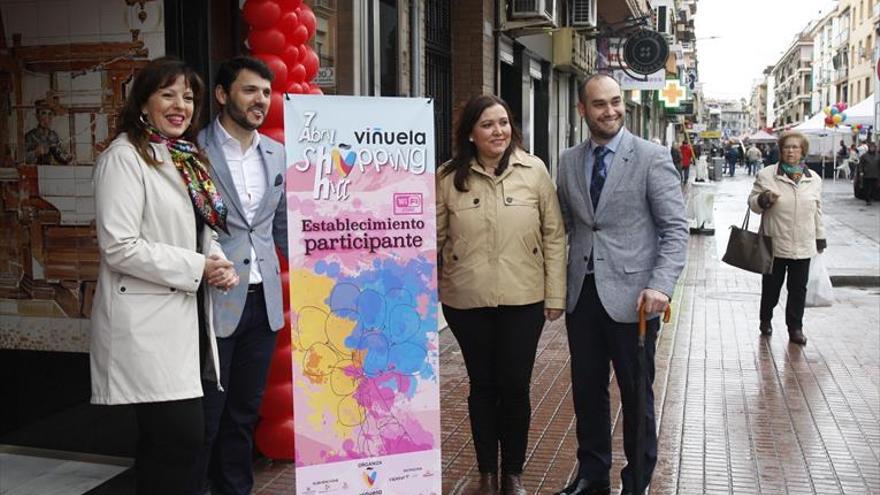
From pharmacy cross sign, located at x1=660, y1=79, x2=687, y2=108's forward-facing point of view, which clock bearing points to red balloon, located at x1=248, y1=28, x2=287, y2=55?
The red balloon is roughly at 12 o'clock from the pharmacy cross sign.

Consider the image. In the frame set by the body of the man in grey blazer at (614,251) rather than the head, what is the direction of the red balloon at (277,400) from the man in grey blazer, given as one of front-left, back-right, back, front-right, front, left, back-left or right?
front-right

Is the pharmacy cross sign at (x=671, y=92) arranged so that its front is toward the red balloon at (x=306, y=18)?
yes

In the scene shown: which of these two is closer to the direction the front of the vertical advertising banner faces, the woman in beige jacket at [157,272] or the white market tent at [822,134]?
the woman in beige jacket

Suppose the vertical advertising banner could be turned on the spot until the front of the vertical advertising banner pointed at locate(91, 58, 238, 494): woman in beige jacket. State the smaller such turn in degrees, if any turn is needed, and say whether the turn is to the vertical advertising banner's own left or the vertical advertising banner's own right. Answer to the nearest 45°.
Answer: approximately 45° to the vertical advertising banner's own right

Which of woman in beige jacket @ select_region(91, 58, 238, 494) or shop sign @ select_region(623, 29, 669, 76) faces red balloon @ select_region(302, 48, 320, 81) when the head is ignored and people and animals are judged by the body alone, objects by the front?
the shop sign

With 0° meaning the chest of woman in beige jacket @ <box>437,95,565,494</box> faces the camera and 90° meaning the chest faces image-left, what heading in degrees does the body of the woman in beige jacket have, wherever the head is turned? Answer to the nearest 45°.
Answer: approximately 0°

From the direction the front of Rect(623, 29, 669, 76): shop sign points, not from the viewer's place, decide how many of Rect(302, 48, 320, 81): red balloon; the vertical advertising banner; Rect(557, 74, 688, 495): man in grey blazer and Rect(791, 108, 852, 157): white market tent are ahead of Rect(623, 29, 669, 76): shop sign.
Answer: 3

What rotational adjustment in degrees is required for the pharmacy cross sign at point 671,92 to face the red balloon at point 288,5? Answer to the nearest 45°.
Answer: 0° — it already faces it
